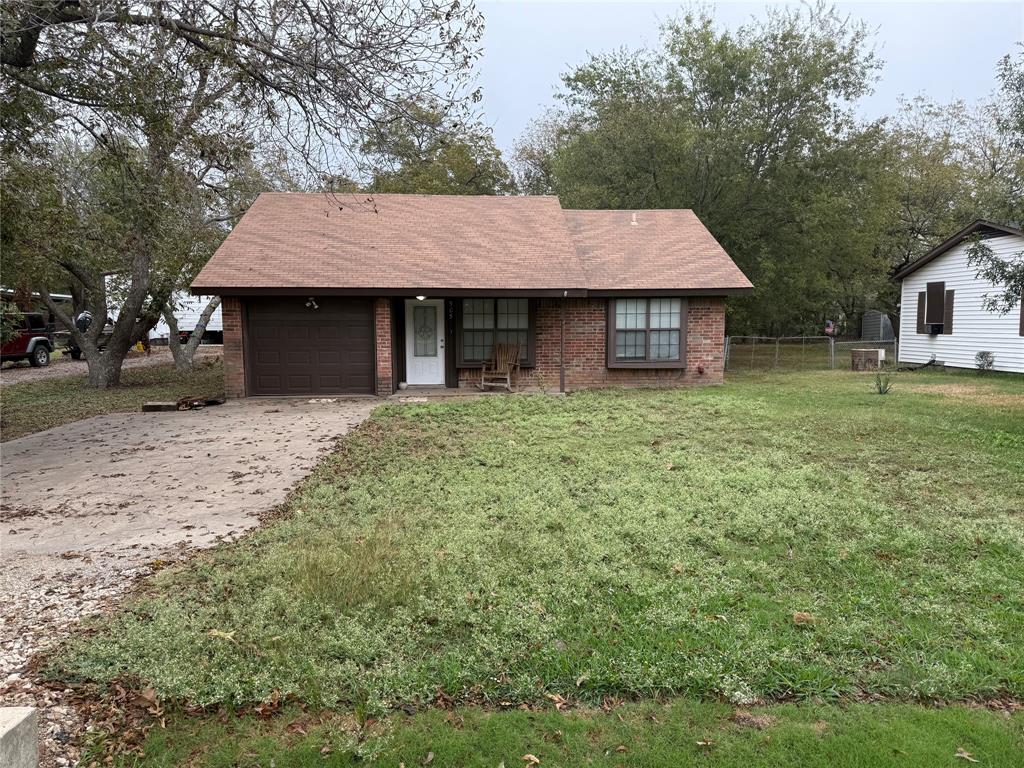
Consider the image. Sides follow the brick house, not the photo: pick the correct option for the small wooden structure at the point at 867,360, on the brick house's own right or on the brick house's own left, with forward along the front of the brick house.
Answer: on the brick house's own left

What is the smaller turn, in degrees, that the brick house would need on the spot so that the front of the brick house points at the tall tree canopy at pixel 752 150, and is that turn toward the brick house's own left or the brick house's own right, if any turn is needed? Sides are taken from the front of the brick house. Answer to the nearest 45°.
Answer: approximately 135° to the brick house's own left

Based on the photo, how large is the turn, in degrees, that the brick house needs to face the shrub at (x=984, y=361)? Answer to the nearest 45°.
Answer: approximately 90° to its left

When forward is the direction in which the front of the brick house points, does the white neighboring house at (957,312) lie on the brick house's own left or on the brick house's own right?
on the brick house's own left

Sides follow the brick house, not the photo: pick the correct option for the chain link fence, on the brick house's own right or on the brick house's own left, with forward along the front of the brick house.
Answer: on the brick house's own left

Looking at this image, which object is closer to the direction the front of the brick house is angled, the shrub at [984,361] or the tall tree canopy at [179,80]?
the tall tree canopy

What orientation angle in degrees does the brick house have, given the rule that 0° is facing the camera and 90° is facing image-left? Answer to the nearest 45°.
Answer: approximately 0°
